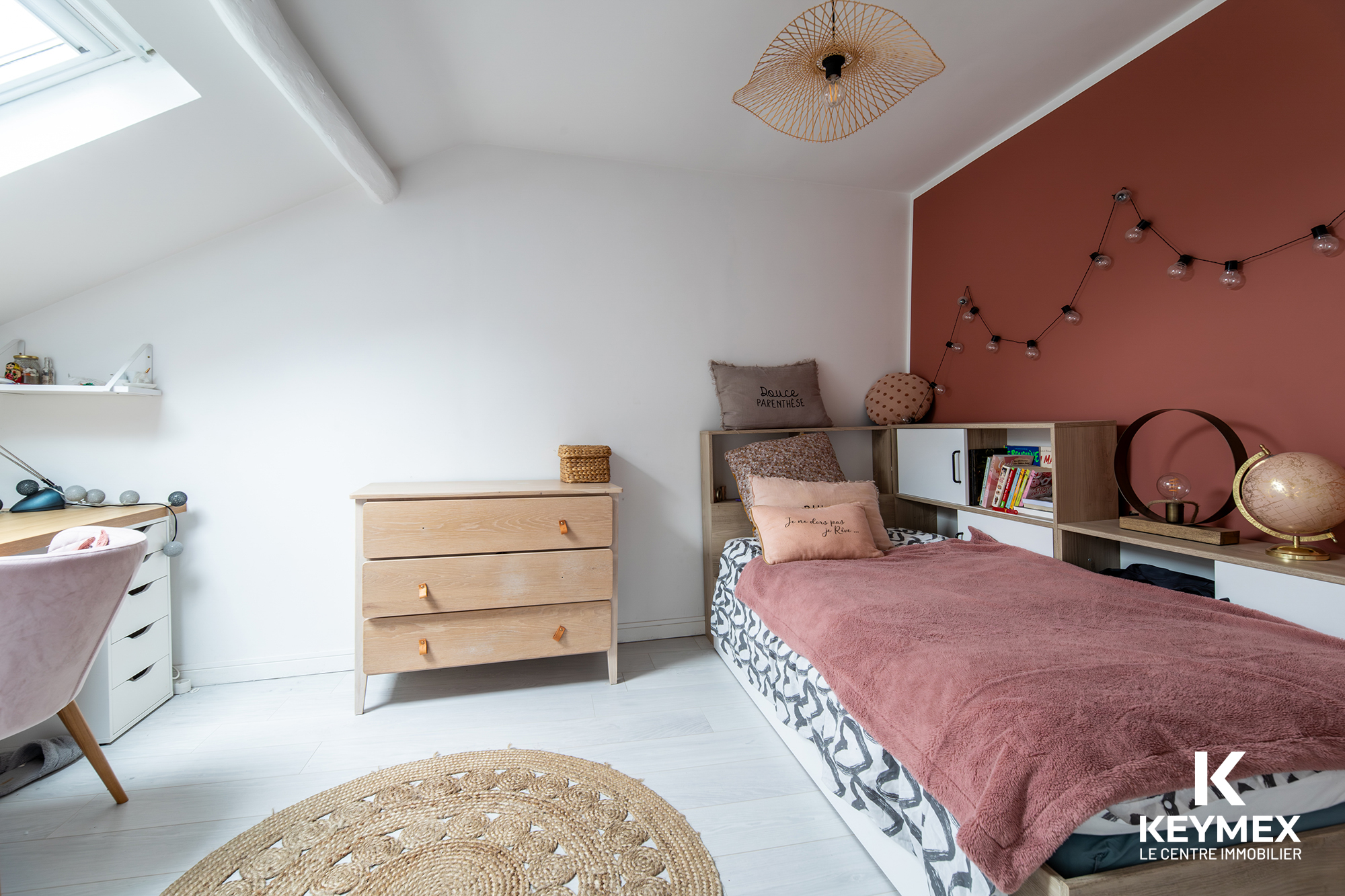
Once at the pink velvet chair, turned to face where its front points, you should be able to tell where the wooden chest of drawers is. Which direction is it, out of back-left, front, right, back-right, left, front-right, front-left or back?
back-right

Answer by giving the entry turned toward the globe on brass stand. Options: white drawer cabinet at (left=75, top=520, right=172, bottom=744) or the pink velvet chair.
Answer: the white drawer cabinet

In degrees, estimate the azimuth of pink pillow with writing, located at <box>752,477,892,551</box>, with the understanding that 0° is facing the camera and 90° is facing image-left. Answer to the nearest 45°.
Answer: approximately 0°

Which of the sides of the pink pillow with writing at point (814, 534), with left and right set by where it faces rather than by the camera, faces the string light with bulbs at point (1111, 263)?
left

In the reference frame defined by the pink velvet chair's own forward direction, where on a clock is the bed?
The bed is roughly at 6 o'clock from the pink velvet chair.

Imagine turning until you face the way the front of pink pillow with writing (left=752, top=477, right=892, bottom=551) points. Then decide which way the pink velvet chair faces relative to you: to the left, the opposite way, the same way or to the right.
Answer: to the right

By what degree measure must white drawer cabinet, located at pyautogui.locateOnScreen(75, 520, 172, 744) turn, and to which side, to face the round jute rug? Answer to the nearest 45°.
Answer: approximately 45° to its right

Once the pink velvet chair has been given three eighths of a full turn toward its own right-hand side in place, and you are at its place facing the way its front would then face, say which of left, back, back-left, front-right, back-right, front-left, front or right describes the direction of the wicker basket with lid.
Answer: front

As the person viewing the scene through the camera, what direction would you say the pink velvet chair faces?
facing away from the viewer and to the left of the viewer

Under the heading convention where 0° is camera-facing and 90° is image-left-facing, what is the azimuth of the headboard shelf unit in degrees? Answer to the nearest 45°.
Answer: approximately 45°

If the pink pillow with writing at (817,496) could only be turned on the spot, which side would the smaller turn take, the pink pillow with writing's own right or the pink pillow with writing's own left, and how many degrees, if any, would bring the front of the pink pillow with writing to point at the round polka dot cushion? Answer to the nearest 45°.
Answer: approximately 135° to the pink pillow with writing's own left

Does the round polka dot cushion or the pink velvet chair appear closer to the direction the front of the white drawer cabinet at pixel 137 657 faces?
the round polka dot cushion

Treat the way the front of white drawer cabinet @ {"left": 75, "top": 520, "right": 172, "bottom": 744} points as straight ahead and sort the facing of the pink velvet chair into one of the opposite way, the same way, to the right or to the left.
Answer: the opposite way

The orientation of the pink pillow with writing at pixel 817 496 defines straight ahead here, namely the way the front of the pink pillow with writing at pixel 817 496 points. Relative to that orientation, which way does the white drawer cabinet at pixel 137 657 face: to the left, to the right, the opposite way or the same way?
to the left

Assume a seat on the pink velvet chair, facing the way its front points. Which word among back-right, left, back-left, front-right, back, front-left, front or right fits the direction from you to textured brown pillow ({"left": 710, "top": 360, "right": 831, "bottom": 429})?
back-right

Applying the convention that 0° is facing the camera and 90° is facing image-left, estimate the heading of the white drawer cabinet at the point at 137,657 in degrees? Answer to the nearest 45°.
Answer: approximately 315°
